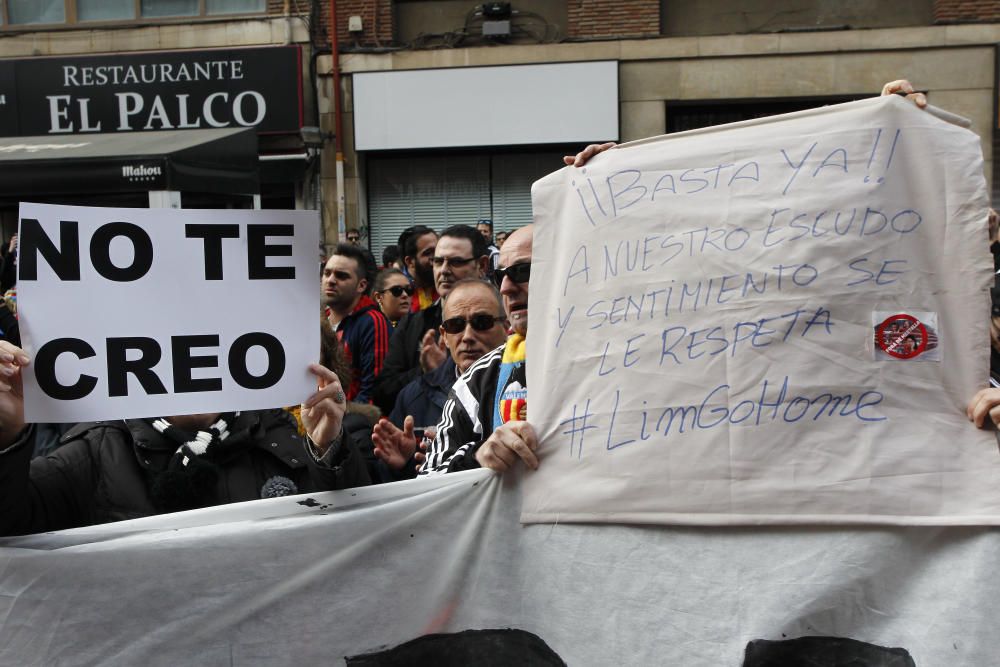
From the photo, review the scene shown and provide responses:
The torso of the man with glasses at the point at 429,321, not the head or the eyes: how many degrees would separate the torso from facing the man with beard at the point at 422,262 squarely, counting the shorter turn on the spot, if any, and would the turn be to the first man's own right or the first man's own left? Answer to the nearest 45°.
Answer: approximately 135° to the first man's own right

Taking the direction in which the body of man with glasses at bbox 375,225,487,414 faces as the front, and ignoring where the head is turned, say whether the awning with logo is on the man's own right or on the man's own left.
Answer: on the man's own right

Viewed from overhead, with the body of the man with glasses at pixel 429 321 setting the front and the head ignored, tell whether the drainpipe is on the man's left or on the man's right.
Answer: on the man's right

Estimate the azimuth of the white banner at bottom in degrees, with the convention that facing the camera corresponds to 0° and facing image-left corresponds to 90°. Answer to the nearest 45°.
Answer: approximately 0°

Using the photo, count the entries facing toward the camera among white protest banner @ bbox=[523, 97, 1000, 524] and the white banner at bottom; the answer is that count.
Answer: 2

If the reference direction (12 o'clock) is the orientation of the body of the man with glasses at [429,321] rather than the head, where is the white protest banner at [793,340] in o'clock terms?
The white protest banner is roughly at 10 o'clock from the man with glasses.

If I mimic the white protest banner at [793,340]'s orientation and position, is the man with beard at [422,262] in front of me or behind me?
behind

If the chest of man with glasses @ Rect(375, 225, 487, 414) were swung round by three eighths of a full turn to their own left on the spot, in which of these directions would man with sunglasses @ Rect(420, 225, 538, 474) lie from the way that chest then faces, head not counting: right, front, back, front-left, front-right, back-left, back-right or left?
right

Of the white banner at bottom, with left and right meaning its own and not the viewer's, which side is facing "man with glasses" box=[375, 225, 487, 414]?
back

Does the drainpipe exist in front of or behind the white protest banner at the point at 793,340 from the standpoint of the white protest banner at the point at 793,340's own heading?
behind

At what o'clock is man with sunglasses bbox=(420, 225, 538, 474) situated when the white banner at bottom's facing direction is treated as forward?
The man with sunglasses is roughly at 6 o'clock from the white banner at bottom.
